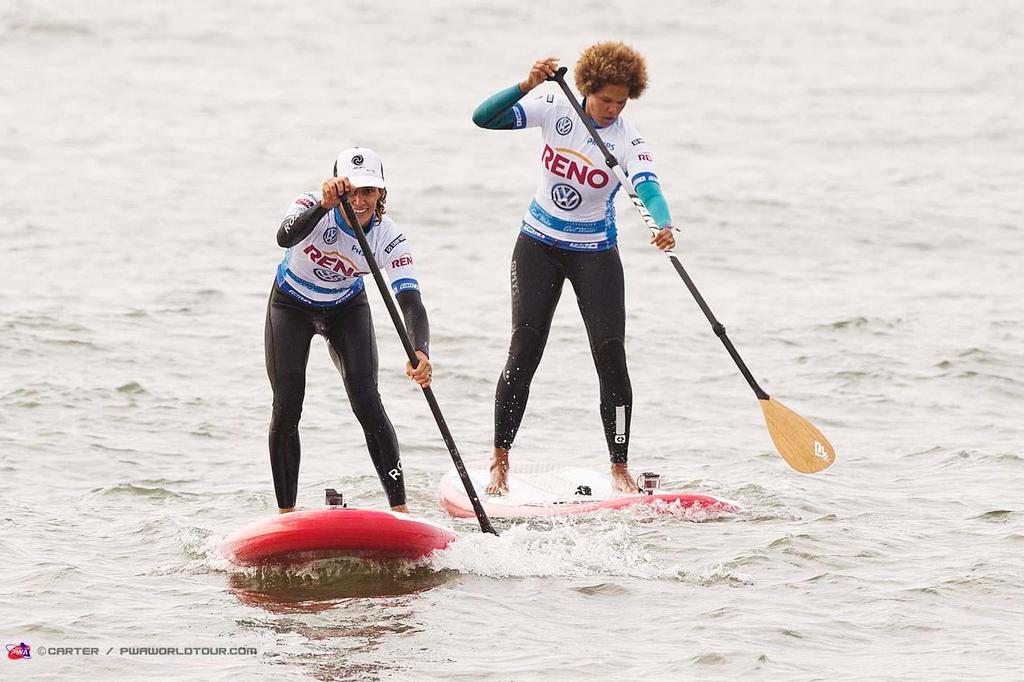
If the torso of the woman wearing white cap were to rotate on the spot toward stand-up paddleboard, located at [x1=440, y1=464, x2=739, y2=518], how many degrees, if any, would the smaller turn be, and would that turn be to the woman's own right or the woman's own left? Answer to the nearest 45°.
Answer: approximately 135° to the woman's own left

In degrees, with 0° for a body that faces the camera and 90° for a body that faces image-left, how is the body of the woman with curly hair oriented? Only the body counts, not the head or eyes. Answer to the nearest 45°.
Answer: approximately 0°

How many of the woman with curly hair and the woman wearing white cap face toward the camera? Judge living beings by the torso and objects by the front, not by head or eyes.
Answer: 2

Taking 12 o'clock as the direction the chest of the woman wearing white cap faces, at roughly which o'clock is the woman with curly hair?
The woman with curly hair is roughly at 8 o'clock from the woman wearing white cap.

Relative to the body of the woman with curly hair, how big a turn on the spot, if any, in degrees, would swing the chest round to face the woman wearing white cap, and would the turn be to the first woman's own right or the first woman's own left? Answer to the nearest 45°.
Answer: approximately 45° to the first woman's own right

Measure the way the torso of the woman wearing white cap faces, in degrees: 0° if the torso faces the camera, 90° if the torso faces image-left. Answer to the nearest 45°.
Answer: approximately 0°
